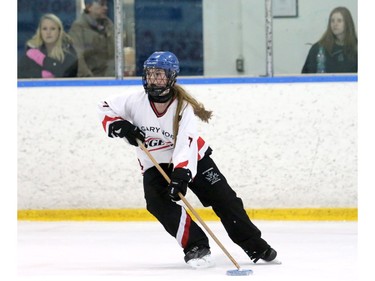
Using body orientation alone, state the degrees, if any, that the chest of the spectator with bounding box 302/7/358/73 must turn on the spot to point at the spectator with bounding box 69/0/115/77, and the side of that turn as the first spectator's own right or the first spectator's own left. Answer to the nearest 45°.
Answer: approximately 45° to the first spectator's own right

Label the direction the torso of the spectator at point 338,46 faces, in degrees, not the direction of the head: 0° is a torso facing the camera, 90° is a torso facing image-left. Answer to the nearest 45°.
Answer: approximately 45°

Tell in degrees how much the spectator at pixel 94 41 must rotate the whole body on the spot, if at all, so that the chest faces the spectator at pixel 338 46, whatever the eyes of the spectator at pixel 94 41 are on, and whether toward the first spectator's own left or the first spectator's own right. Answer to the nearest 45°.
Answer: approximately 45° to the first spectator's own left

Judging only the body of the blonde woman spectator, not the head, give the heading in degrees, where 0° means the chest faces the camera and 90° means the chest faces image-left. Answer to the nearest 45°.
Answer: approximately 0°
